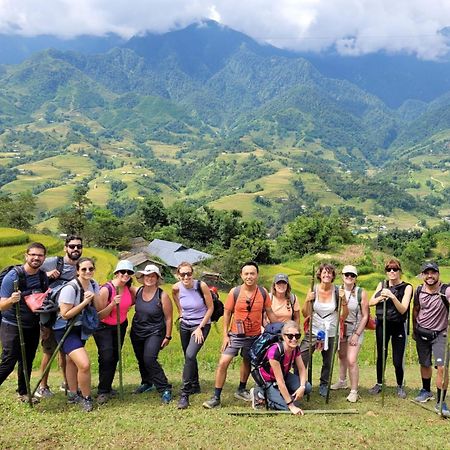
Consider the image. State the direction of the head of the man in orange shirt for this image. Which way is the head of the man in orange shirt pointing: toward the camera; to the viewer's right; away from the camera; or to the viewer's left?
toward the camera

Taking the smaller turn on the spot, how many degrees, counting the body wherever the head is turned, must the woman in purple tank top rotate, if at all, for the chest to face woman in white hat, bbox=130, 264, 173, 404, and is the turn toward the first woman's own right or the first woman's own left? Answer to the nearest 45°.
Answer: approximately 90° to the first woman's own right

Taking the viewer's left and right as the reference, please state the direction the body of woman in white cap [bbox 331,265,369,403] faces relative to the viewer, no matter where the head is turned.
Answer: facing the viewer and to the left of the viewer

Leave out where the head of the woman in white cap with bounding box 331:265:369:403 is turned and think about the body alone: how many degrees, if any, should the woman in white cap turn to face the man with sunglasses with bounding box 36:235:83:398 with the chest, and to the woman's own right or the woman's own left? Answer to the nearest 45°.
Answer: approximately 45° to the woman's own right

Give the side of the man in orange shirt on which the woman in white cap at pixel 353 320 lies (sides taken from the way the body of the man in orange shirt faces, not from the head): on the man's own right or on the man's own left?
on the man's own left

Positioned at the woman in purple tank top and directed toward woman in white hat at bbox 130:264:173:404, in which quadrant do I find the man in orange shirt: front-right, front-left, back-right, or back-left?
back-left

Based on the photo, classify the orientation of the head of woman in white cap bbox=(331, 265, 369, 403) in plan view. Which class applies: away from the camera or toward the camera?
toward the camera

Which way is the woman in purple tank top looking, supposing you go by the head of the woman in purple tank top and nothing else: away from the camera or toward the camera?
toward the camera

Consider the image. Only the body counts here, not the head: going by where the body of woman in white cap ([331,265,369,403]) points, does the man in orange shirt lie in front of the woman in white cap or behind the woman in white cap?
in front

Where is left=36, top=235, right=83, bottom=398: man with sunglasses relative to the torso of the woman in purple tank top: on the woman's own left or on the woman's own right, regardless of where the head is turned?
on the woman's own right

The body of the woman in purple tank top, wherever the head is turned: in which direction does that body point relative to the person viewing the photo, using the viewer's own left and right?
facing the viewer

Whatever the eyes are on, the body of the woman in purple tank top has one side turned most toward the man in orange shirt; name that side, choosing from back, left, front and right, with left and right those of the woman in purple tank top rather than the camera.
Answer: left

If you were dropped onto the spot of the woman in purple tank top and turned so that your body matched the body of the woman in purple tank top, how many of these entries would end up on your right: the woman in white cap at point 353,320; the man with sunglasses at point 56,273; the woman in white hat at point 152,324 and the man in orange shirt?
2

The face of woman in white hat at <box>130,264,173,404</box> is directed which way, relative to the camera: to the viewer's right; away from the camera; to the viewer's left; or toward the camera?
toward the camera

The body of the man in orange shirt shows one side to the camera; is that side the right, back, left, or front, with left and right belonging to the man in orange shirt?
front

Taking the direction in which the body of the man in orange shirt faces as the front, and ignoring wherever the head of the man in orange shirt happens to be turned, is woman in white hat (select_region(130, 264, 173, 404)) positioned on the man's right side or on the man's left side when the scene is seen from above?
on the man's right side

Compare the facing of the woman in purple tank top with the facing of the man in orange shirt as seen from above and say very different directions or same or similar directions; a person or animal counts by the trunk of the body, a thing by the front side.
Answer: same or similar directions

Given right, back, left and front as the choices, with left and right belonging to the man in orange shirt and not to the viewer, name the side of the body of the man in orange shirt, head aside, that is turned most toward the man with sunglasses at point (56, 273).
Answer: right
